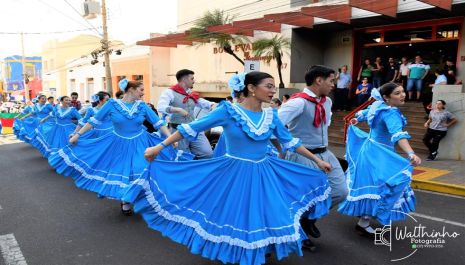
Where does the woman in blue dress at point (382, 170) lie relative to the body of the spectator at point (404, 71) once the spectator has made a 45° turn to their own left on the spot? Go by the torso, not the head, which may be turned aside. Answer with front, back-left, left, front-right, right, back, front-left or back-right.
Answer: front-right

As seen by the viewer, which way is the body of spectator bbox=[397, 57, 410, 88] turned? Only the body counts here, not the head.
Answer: toward the camera

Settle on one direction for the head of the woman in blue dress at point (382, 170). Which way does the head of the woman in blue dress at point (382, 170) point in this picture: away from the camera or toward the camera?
toward the camera

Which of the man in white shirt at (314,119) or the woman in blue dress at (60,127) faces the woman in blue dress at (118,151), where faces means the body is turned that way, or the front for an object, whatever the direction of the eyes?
the woman in blue dress at (60,127)

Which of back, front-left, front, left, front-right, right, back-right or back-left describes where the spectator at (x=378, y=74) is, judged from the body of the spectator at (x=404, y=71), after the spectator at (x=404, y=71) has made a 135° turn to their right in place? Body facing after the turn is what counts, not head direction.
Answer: front-left

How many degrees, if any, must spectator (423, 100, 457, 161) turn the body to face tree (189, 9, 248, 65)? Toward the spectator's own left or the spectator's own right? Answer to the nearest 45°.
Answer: approximately 90° to the spectator's own right

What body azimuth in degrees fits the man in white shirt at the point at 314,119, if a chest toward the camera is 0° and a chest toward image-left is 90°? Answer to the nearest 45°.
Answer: approximately 315°

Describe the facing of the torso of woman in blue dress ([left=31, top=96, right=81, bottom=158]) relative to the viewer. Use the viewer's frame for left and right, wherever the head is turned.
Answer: facing the viewer

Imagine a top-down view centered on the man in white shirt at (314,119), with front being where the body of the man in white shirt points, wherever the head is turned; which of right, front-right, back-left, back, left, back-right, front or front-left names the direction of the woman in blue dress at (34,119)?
back

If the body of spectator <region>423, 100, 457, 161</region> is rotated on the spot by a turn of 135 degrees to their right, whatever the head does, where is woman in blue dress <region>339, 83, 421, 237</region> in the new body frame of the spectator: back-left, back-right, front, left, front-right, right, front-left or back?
back

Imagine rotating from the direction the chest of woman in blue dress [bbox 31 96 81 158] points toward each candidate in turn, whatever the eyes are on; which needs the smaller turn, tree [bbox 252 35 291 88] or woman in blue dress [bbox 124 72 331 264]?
the woman in blue dress

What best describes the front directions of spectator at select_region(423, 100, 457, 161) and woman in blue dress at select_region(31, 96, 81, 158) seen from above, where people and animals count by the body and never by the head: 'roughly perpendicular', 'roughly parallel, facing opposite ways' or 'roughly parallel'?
roughly perpendicular

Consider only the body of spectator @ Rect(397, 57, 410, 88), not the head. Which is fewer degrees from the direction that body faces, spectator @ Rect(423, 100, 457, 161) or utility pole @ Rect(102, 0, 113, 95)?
the spectator
